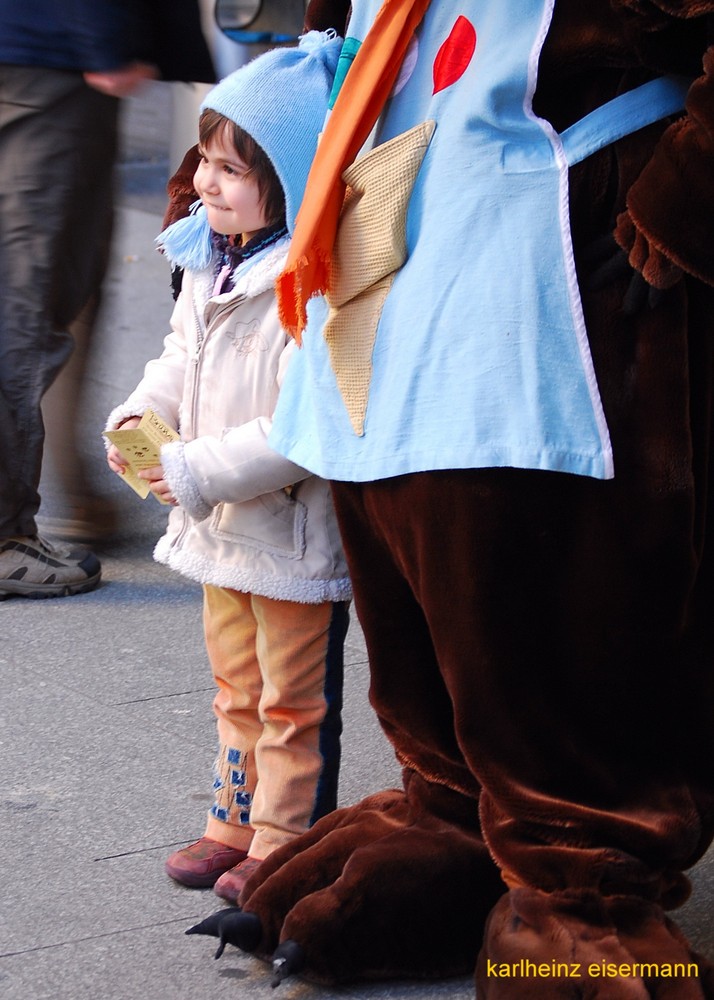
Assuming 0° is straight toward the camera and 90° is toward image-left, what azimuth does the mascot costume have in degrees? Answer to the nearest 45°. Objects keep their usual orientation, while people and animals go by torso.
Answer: approximately 45°

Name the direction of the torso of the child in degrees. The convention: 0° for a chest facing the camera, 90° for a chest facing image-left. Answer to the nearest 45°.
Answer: approximately 45°

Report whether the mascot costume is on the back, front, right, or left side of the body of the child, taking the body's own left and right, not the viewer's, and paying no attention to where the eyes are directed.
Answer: left
